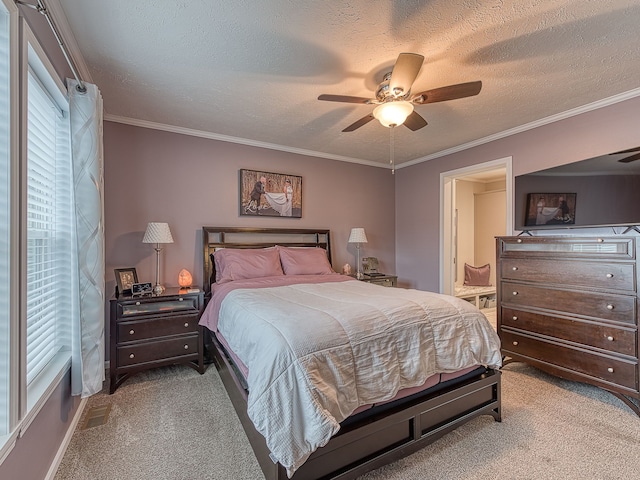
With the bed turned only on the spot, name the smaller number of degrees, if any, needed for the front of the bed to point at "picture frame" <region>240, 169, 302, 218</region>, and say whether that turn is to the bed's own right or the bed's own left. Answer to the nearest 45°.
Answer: approximately 180°

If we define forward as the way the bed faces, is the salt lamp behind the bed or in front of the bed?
behind

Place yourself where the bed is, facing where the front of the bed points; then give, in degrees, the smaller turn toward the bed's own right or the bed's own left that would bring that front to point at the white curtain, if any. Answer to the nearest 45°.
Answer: approximately 135° to the bed's own right

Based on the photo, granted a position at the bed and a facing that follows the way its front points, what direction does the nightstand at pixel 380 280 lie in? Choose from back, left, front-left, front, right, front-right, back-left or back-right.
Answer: back-left

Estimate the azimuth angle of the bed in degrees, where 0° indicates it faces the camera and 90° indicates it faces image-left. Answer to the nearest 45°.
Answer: approximately 315°

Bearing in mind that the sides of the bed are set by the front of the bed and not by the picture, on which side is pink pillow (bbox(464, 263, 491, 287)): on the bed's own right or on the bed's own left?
on the bed's own left
